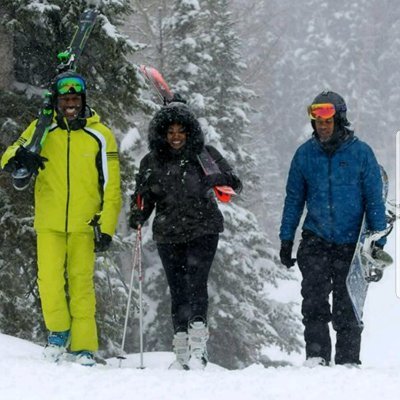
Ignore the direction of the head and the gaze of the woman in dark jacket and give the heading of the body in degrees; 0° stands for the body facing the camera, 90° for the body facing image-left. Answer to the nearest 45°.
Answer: approximately 0°

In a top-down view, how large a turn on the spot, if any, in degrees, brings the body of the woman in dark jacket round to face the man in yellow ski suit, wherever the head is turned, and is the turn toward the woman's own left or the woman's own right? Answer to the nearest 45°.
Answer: approximately 90° to the woman's own right

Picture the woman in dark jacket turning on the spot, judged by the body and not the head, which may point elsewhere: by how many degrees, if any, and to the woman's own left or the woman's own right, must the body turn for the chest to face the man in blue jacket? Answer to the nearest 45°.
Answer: approximately 90° to the woman's own left

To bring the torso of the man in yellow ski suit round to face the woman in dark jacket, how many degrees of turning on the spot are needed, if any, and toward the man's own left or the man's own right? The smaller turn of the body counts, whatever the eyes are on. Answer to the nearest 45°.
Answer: approximately 90° to the man's own left

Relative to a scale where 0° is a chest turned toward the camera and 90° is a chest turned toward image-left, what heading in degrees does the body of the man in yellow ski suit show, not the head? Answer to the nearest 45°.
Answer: approximately 0°

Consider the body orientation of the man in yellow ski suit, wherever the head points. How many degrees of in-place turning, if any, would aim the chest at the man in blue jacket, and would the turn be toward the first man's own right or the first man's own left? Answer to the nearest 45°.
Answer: approximately 90° to the first man's own left

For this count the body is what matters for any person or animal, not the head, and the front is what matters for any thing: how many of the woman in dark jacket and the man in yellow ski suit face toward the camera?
2
